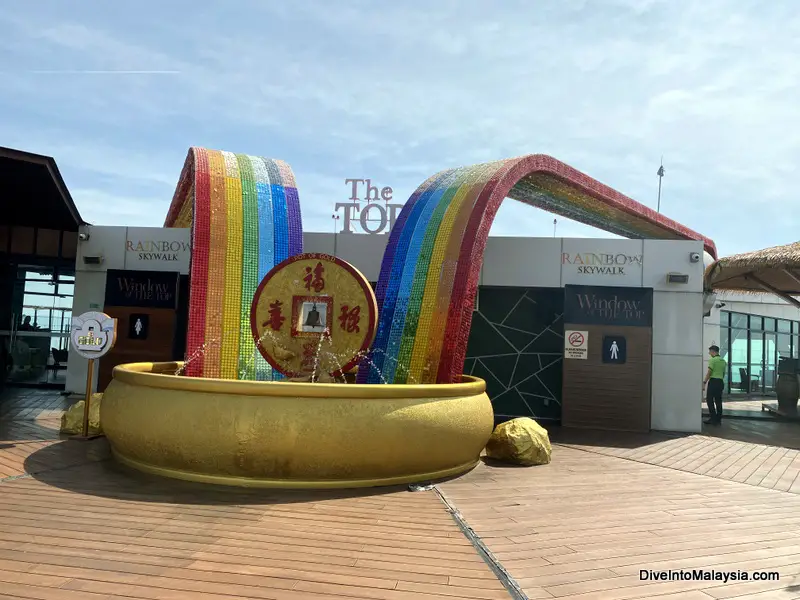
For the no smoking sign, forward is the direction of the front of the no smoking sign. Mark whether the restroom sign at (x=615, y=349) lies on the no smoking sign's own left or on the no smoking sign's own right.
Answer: on the no smoking sign's own left

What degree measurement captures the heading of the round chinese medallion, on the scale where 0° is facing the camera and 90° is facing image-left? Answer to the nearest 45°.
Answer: approximately 0°

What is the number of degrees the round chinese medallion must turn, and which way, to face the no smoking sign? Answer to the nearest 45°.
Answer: approximately 135° to its left

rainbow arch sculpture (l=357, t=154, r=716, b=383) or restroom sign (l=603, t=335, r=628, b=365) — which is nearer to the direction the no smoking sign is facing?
the rainbow arch sculpture

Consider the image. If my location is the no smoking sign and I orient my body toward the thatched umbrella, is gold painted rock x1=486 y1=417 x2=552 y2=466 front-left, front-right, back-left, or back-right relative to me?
back-right

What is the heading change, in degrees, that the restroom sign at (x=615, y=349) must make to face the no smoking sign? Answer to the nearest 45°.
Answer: approximately 90° to its right

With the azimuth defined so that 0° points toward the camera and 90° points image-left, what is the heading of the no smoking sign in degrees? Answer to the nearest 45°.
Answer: approximately 0°
